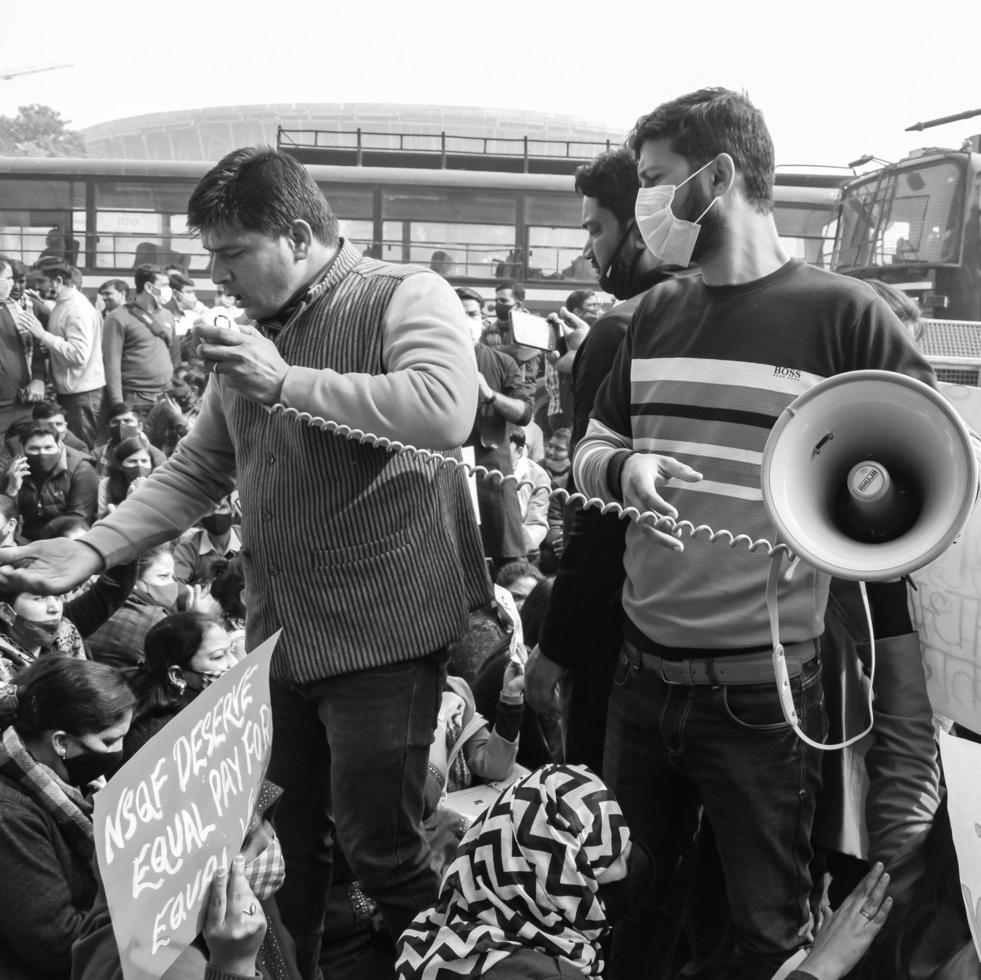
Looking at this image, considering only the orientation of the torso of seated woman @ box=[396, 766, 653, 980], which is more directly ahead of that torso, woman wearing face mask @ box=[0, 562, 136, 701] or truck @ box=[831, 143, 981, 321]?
the truck

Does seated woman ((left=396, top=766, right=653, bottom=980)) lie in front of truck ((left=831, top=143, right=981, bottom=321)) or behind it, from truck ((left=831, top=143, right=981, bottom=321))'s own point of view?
in front

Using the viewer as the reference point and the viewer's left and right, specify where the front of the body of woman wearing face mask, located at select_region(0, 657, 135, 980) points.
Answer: facing to the right of the viewer

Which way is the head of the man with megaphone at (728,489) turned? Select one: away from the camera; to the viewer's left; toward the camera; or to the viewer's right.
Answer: to the viewer's left

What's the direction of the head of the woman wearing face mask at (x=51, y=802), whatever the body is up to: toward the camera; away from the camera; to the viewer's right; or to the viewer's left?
to the viewer's right

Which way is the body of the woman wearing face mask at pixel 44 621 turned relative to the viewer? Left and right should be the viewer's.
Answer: facing the viewer and to the right of the viewer

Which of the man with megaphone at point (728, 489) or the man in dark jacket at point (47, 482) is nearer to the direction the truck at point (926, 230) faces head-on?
the man in dark jacket

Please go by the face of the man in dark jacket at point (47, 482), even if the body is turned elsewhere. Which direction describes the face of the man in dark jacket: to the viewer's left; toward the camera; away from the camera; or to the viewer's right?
toward the camera

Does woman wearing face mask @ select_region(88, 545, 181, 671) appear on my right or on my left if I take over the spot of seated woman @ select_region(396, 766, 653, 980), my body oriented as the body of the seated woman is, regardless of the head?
on my left

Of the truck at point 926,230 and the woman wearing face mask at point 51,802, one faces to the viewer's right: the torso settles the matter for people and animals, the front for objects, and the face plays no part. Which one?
the woman wearing face mask

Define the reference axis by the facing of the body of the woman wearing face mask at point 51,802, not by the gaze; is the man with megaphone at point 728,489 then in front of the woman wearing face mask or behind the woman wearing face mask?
in front

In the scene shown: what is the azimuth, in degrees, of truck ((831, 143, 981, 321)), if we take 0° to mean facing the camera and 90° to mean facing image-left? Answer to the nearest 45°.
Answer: approximately 45°

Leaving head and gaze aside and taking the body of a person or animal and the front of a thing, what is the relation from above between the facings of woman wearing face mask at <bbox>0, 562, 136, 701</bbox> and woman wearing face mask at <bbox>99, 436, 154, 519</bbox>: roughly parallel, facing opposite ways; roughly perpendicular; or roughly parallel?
roughly parallel
